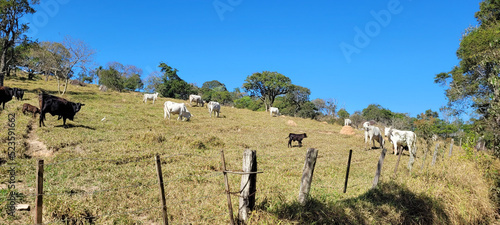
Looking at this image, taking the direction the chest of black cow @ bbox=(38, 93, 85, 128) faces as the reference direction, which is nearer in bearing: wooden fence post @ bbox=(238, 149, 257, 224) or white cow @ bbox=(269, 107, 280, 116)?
the white cow

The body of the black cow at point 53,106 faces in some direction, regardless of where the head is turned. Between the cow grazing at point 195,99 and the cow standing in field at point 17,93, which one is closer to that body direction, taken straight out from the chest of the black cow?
the cow grazing

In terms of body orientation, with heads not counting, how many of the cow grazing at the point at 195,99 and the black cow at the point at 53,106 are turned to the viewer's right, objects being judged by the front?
2

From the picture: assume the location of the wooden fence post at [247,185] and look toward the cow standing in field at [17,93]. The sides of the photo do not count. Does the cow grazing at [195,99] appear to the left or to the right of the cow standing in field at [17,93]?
right

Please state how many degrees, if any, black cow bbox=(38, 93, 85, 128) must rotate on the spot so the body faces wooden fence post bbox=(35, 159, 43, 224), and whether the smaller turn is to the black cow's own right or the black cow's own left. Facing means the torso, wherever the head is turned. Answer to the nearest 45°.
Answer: approximately 90° to the black cow's own right

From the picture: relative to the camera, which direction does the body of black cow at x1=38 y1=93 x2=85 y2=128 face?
to the viewer's right

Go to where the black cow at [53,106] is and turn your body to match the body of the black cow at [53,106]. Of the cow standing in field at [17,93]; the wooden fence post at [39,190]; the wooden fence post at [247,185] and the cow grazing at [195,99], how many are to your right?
2
